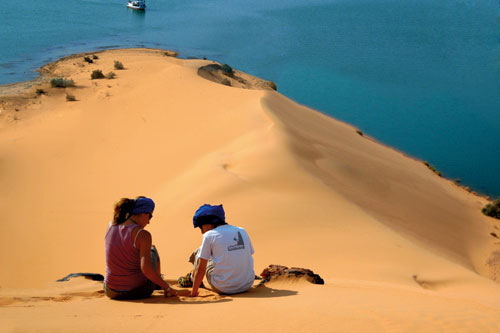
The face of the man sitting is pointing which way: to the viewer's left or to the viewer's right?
to the viewer's left

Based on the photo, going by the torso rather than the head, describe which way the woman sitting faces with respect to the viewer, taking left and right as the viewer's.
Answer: facing away from the viewer and to the right of the viewer

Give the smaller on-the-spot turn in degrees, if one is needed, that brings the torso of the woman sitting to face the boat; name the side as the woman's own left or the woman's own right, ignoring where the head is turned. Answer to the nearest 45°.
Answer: approximately 45° to the woman's own left

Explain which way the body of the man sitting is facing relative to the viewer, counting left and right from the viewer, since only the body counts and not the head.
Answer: facing away from the viewer and to the left of the viewer

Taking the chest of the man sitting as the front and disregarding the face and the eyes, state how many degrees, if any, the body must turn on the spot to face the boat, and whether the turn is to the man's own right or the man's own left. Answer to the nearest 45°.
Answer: approximately 45° to the man's own right
